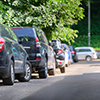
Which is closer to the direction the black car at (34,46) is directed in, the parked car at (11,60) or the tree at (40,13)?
the tree

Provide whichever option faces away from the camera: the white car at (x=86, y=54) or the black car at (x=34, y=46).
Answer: the black car

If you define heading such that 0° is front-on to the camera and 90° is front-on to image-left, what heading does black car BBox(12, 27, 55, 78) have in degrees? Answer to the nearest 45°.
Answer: approximately 180°

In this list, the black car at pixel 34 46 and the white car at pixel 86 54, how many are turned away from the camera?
1

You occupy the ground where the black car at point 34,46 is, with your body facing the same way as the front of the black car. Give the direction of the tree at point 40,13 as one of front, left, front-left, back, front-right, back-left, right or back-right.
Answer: front

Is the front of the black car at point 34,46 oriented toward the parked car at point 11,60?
no

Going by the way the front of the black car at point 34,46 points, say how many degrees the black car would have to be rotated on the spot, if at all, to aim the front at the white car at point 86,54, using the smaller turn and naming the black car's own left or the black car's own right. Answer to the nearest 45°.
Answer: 0° — it already faces it

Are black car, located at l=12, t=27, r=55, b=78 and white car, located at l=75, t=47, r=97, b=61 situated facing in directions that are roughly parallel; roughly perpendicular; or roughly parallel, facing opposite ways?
roughly perpendicular
